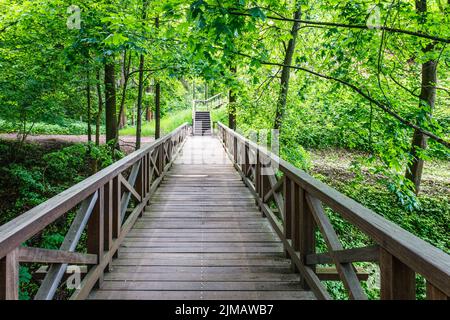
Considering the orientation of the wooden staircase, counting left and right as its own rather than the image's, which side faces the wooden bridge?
front

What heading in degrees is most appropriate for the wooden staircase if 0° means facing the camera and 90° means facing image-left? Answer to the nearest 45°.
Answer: approximately 0°
